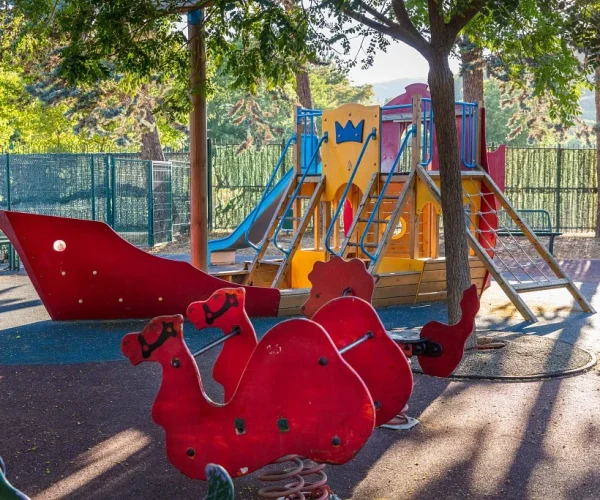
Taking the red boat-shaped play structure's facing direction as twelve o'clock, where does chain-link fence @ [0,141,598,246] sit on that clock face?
The chain-link fence is roughly at 3 o'clock from the red boat-shaped play structure.

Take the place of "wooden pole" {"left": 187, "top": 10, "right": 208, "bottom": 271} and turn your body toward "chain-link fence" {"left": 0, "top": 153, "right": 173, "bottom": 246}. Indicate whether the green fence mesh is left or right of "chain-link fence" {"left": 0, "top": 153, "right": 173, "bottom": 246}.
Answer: right

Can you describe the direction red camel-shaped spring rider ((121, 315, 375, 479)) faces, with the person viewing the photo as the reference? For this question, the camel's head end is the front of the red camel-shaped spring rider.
facing to the left of the viewer

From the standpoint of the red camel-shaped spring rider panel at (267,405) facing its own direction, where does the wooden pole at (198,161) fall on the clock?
The wooden pole is roughly at 3 o'clock from the red camel-shaped spring rider panel.

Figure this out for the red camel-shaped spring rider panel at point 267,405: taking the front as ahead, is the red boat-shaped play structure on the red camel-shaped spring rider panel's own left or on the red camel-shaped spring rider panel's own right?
on the red camel-shaped spring rider panel's own right

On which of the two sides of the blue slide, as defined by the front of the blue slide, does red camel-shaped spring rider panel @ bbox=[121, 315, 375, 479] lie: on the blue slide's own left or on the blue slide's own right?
on the blue slide's own left

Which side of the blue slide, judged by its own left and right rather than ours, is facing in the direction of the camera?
left

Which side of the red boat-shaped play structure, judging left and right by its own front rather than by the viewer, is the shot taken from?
left

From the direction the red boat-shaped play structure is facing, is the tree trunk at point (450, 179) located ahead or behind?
behind

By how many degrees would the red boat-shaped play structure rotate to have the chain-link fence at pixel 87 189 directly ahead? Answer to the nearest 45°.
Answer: approximately 90° to its right

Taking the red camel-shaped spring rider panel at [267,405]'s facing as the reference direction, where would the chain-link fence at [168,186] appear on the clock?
The chain-link fence is roughly at 3 o'clock from the red camel-shaped spring rider panel.
